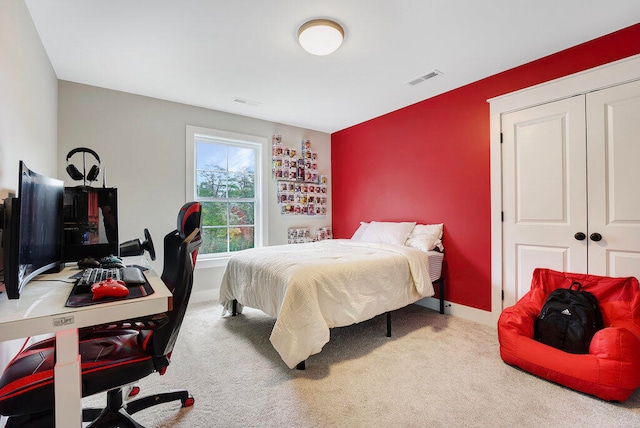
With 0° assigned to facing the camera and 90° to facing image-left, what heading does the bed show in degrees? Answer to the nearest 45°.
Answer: approximately 45°

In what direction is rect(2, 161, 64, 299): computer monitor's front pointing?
to the viewer's right

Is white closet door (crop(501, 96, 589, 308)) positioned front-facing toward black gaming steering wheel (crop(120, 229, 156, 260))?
yes

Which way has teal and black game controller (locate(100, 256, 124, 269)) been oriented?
to the viewer's left

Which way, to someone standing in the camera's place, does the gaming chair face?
facing to the left of the viewer

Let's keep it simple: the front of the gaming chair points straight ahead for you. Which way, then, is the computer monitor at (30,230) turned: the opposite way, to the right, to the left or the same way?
the opposite way

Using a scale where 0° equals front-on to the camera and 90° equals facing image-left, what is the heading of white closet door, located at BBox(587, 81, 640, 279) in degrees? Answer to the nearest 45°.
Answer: approximately 45°

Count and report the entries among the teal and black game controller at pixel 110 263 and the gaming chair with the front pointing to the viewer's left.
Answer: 2

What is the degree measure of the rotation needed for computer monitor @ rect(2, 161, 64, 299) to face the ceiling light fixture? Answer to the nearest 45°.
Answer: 0° — it already faces it

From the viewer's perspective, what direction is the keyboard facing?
to the viewer's right

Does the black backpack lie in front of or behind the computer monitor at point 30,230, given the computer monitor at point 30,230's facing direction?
in front

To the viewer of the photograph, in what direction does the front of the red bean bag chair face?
facing the viewer and to the left of the viewer
